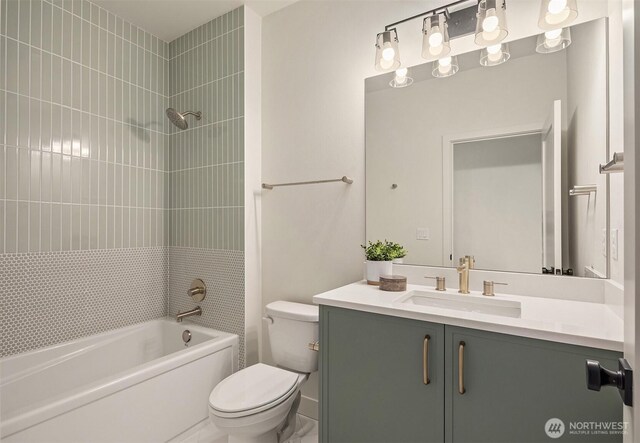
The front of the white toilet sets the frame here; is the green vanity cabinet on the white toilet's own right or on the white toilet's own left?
on the white toilet's own left

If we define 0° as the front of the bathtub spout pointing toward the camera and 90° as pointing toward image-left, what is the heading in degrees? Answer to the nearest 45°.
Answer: approximately 45°

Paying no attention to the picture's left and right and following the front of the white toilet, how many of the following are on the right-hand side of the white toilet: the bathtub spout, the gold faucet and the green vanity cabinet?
1

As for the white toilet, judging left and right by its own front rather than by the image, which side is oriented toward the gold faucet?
left
